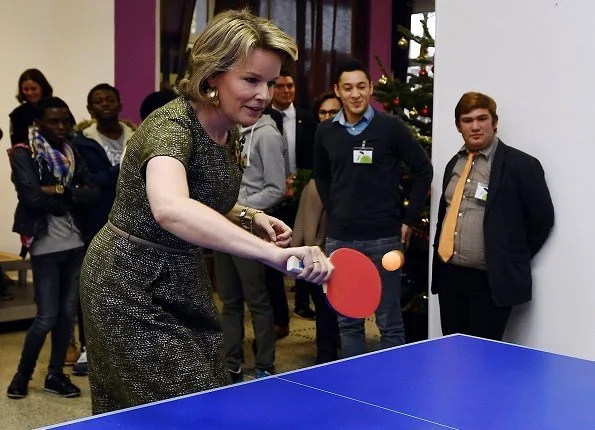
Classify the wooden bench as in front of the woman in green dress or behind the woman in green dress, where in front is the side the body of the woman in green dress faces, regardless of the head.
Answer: behind

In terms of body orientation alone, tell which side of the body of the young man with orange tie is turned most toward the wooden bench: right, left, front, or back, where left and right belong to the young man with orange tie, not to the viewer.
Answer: right

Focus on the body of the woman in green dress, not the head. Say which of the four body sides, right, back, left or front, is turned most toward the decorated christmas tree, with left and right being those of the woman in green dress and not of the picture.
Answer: left

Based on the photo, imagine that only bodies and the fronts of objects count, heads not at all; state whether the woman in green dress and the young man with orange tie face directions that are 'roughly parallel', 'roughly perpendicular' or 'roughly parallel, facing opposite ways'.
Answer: roughly perpendicular

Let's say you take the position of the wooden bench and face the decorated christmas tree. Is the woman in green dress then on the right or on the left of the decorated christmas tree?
right

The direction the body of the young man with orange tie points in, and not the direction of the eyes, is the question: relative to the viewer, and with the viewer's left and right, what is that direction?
facing the viewer and to the left of the viewer

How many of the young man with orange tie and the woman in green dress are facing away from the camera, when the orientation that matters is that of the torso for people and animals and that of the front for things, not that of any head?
0

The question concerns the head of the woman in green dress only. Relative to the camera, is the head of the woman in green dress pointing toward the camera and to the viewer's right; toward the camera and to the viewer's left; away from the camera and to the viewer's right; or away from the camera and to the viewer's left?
toward the camera and to the viewer's right

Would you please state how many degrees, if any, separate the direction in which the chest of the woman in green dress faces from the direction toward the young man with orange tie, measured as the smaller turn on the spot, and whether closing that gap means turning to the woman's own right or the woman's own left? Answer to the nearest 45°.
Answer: approximately 90° to the woman's own left

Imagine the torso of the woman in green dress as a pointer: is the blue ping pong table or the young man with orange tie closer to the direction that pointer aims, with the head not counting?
the blue ping pong table

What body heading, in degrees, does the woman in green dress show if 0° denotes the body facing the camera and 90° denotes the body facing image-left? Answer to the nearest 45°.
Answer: approximately 315°

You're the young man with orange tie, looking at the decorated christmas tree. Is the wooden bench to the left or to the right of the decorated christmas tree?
left
